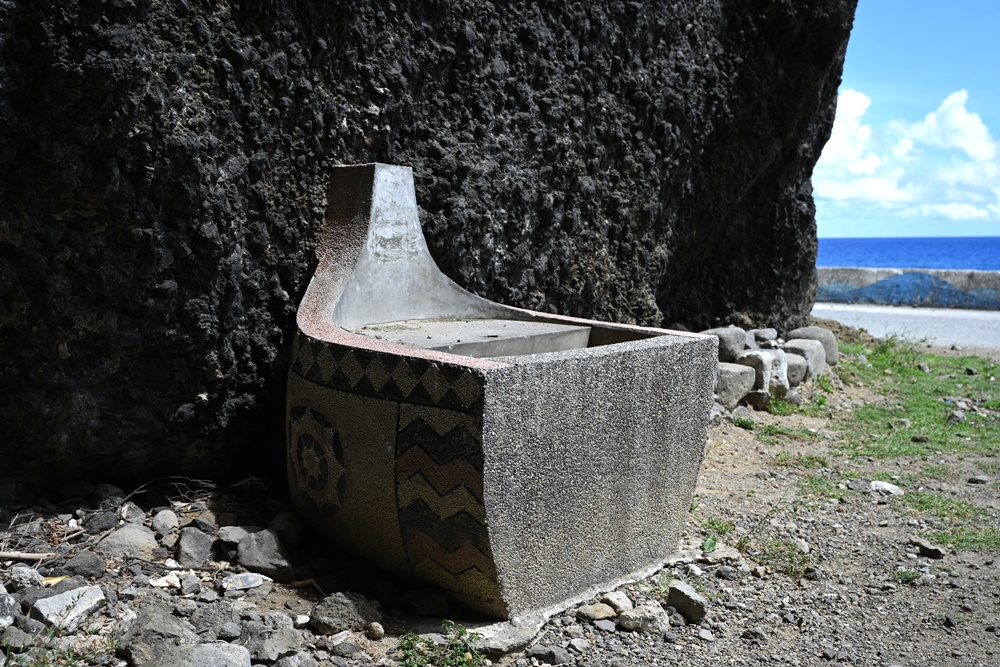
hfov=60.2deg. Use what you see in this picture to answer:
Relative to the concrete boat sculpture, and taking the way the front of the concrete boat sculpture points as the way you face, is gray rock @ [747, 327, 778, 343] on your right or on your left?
on your right

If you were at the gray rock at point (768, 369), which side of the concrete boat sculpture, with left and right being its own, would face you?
right

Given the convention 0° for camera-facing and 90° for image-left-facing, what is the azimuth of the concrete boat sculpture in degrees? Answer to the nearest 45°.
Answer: approximately 135°

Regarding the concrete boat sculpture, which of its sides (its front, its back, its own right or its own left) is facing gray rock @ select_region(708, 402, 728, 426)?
right

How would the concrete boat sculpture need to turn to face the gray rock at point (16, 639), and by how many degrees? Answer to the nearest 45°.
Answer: approximately 90° to its left

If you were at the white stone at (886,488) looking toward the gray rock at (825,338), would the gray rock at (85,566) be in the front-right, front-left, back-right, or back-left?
back-left

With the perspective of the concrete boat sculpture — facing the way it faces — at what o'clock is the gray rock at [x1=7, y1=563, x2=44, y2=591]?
The gray rock is roughly at 10 o'clock from the concrete boat sculpture.

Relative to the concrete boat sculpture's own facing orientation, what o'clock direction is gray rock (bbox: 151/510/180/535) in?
The gray rock is roughly at 11 o'clock from the concrete boat sculpture.

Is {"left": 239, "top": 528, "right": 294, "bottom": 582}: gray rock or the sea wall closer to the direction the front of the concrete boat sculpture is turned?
the gray rock

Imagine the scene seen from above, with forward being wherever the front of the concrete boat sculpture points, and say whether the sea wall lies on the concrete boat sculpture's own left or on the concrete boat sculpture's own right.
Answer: on the concrete boat sculpture's own right

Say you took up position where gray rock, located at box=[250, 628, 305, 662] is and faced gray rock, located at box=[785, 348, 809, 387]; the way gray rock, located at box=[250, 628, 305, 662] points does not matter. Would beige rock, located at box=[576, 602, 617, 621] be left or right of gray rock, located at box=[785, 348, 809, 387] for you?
right

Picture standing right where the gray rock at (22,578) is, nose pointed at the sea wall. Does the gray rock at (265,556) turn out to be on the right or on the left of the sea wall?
right

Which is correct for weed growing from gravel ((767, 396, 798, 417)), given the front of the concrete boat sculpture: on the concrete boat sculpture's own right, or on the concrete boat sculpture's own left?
on the concrete boat sculpture's own right
